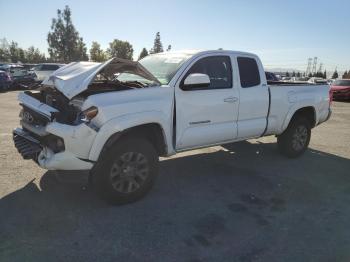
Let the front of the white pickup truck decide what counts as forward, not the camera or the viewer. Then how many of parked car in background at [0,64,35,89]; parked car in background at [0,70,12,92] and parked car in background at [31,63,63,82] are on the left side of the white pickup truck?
0

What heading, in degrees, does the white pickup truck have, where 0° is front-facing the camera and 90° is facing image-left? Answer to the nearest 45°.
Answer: approximately 45°

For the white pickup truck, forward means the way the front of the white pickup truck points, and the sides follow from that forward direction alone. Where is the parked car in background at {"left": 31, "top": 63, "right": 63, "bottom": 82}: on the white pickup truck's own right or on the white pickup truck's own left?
on the white pickup truck's own right

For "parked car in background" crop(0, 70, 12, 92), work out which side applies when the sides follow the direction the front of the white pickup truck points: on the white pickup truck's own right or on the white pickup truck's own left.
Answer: on the white pickup truck's own right

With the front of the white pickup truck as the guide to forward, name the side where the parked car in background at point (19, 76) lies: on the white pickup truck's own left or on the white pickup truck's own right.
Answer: on the white pickup truck's own right
